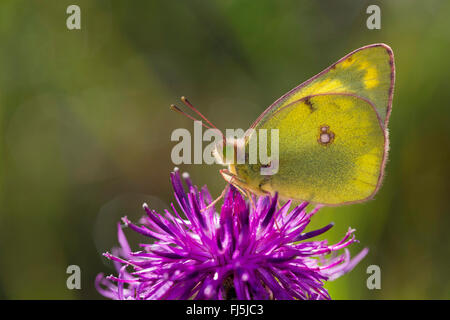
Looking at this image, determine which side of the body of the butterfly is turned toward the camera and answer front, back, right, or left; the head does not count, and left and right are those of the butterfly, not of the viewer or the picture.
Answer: left
